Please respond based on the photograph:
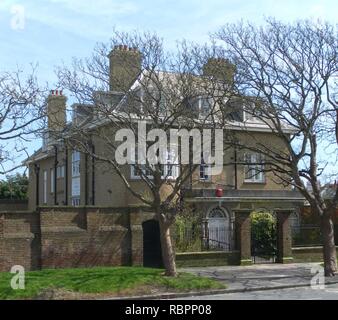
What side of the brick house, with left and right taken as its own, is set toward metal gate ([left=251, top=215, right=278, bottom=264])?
front

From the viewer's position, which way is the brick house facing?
facing the viewer and to the right of the viewer
